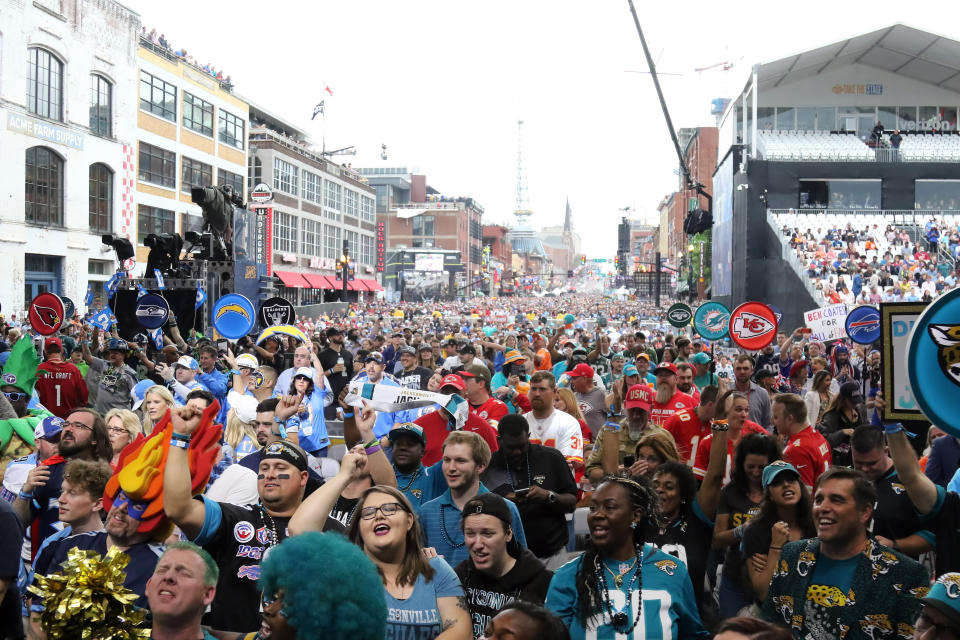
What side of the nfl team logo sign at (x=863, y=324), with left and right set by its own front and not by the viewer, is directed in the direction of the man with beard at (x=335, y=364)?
right

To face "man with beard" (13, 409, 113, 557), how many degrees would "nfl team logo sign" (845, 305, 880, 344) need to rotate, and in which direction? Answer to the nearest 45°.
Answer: approximately 45° to its right

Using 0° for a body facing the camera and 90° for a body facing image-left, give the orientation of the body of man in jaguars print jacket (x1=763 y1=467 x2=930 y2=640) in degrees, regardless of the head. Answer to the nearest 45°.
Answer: approximately 45°

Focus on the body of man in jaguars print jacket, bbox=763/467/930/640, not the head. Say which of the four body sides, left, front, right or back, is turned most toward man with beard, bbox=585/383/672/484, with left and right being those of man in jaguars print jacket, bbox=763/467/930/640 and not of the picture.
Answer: right

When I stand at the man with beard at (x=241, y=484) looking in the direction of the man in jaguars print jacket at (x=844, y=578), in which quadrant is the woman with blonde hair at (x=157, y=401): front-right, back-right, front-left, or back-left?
back-left

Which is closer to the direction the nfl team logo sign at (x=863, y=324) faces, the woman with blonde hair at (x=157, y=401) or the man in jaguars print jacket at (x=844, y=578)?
the man in jaguars print jacket

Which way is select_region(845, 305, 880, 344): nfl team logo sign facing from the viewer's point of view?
toward the camera

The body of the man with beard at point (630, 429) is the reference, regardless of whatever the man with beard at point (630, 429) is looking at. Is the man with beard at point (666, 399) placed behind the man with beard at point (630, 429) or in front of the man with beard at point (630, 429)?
behind

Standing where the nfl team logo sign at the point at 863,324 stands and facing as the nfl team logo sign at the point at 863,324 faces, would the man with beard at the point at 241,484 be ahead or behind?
ahead

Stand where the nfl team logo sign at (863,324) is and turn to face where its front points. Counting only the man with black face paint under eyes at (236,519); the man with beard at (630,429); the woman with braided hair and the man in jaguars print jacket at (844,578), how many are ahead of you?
4

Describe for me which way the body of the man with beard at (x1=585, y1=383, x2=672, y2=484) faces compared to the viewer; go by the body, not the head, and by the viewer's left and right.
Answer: facing the viewer

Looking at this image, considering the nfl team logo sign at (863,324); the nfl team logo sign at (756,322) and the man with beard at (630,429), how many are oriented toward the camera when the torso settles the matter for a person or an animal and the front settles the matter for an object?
3

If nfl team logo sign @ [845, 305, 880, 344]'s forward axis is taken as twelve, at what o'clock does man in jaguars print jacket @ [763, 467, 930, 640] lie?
The man in jaguars print jacket is roughly at 12 o'clock from the nfl team logo sign.

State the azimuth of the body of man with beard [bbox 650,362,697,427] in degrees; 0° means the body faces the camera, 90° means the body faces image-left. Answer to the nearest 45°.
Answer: approximately 45°
